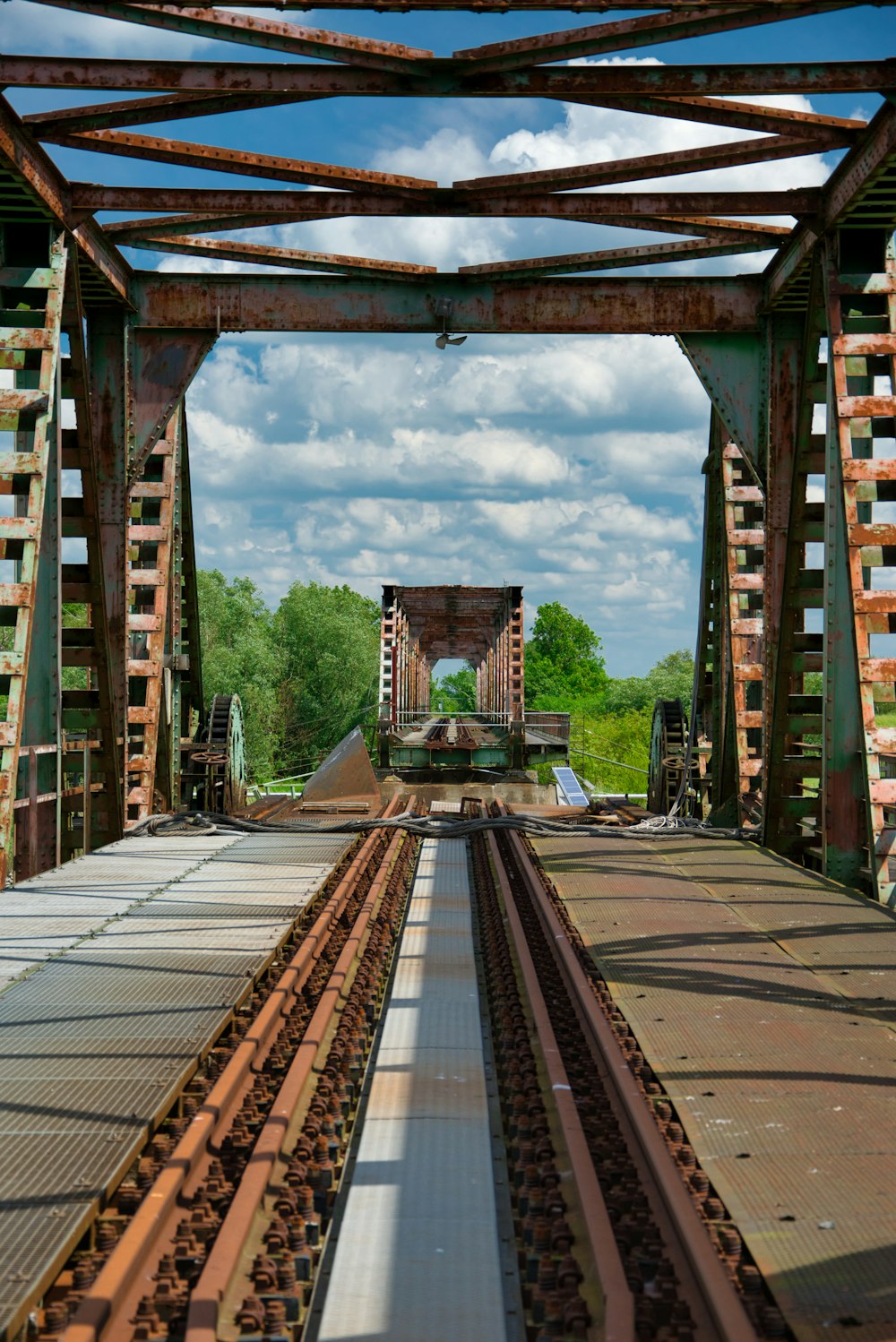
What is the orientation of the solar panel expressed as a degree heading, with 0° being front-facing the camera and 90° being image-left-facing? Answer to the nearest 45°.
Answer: approximately 315°

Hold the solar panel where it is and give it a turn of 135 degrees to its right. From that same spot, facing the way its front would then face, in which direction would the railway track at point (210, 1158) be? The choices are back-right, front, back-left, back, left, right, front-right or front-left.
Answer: left

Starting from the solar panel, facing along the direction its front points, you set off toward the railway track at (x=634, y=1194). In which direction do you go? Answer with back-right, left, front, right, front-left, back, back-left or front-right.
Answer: front-right
